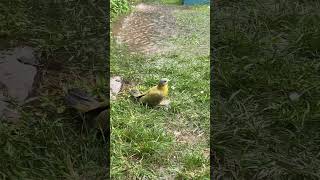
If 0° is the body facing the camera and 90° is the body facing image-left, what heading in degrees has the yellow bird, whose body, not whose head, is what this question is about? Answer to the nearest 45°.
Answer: approximately 270°
